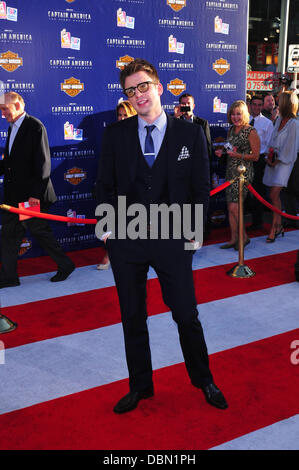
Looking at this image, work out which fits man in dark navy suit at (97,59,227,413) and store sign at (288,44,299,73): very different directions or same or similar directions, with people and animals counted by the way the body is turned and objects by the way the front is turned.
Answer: same or similar directions

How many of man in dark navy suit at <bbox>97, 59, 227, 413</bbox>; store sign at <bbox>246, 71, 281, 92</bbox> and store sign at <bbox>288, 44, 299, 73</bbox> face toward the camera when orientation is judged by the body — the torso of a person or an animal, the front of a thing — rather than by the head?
3

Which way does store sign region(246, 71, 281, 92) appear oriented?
toward the camera

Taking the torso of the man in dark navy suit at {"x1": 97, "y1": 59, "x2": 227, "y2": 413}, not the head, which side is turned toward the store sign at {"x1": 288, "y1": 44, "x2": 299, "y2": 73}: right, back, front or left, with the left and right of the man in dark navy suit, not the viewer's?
back

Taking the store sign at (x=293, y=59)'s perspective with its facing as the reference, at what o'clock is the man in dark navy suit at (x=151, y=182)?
The man in dark navy suit is roughly at 12 o'clock from the store sign.

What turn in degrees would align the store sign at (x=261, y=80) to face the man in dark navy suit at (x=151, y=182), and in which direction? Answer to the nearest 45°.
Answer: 0° — it already faces them

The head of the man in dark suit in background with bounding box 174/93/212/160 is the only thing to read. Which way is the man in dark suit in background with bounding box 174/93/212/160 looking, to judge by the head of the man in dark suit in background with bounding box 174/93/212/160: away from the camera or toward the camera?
toward the camera

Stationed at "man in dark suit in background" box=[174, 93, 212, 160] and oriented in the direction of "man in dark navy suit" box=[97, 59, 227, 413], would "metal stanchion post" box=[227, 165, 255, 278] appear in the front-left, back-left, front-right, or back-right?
front-left

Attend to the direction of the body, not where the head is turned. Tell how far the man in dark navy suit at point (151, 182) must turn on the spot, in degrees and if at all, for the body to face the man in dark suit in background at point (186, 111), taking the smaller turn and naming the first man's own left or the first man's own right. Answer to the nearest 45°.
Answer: approximately 180°

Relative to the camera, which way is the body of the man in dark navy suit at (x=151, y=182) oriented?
toward the camera

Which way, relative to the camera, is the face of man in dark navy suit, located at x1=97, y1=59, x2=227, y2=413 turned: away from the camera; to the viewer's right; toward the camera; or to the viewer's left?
toward the camera

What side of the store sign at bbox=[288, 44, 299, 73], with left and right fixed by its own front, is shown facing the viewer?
front

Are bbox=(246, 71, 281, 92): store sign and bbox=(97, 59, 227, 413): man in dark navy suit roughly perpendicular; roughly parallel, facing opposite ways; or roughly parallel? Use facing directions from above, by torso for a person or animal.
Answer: roughly parallel
